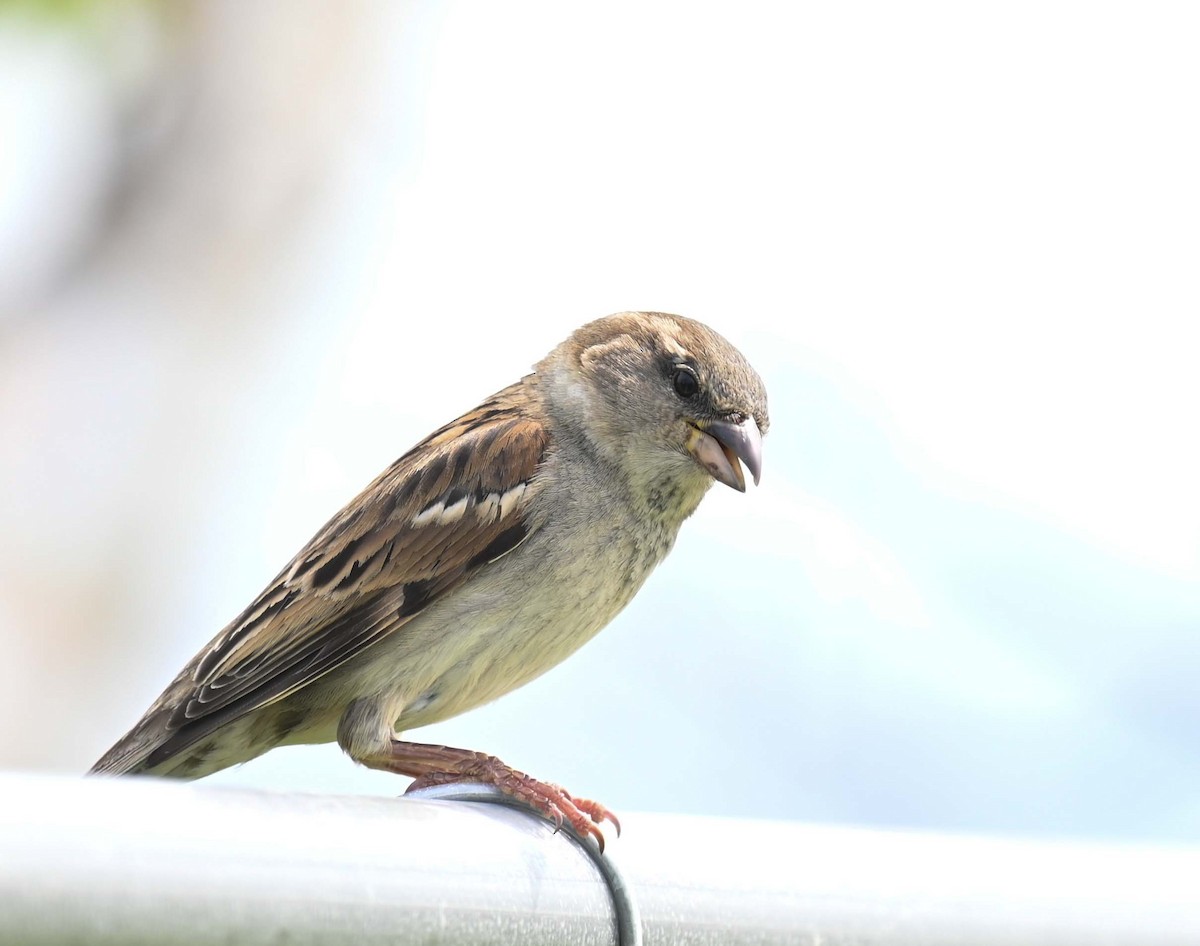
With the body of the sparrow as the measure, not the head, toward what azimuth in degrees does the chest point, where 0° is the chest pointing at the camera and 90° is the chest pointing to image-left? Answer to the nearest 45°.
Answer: approximately 270°
